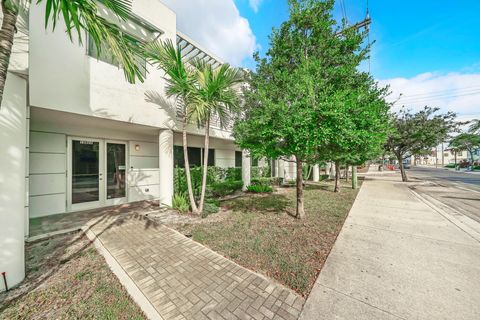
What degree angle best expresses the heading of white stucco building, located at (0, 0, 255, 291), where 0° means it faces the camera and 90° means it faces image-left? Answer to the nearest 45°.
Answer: approximately 315°

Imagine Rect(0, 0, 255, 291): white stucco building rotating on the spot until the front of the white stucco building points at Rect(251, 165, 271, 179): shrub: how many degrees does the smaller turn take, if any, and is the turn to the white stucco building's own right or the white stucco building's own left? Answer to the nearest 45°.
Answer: approximately 45° to the white stucco building's own left

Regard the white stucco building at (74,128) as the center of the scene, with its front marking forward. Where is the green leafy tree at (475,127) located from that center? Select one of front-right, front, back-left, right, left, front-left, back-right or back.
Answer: front-left

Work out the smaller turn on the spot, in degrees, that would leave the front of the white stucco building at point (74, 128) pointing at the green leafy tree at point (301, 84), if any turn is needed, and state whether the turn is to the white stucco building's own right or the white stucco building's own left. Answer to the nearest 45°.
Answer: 0° — it already faces it

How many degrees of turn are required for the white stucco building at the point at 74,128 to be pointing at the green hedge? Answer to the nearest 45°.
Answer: approximately 45° to its left

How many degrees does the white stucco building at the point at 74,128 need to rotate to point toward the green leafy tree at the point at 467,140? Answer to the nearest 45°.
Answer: approximately 45° to its left

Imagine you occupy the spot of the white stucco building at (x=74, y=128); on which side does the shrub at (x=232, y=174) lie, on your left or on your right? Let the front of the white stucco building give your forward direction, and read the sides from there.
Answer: on your left

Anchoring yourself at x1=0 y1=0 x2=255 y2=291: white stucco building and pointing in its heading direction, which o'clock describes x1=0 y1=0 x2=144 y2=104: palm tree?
The palm tree is roughly at 1 o'clock from the white stucco building.
